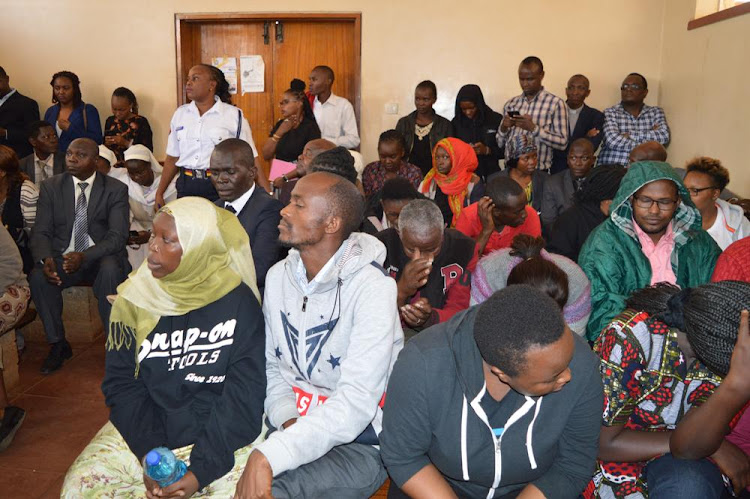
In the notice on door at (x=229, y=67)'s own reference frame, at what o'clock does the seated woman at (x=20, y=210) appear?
The seated woman is roughly at 1 o'clock from the notice on door.

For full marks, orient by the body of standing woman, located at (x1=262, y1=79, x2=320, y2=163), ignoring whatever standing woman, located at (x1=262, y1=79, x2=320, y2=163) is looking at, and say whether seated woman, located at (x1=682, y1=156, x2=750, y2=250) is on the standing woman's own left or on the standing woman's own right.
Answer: on the standing woman's own left

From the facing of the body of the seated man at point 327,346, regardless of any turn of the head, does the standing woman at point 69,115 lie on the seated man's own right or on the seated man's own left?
on the seated man's own right

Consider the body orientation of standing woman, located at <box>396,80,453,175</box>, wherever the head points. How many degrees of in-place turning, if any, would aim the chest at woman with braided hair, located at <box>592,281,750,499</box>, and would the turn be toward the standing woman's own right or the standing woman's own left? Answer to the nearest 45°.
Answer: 0° — they already face them

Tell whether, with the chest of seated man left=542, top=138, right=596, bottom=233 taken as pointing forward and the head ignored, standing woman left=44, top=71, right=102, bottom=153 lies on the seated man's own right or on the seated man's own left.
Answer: on the seated man's own right

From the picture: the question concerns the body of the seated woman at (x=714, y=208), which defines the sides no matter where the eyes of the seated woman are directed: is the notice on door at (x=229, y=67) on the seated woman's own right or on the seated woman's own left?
on the seated woman's own right

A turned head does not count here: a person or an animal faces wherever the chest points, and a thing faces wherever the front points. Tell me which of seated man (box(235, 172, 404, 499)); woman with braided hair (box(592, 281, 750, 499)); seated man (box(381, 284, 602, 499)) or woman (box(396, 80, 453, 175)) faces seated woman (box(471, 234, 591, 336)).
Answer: woman (box(396, 80, 453, 175))

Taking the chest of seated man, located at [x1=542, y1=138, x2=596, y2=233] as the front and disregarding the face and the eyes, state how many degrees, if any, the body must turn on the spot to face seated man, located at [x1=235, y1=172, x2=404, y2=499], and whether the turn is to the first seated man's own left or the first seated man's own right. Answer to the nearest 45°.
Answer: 0° — they already face them

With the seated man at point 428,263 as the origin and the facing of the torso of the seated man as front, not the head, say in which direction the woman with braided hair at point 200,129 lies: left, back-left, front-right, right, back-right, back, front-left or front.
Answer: back-right

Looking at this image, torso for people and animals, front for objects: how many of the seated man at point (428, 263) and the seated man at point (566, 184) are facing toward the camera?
2

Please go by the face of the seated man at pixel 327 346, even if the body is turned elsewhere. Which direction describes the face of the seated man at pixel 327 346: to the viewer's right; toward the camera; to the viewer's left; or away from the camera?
to the viewer's left

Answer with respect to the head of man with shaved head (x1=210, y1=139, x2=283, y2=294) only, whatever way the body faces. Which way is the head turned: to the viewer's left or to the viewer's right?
to the viewer's left
